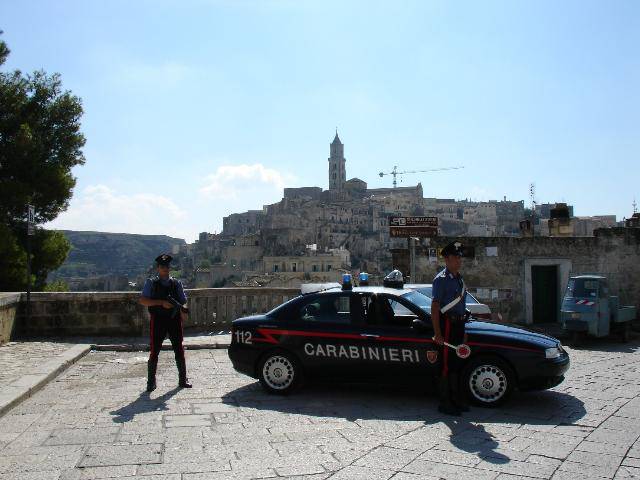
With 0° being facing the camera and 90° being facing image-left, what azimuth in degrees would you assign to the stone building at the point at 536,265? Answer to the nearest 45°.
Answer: approximately 0°

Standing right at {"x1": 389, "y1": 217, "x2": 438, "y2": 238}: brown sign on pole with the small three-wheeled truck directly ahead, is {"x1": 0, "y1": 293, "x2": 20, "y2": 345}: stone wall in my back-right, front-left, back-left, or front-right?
back-right

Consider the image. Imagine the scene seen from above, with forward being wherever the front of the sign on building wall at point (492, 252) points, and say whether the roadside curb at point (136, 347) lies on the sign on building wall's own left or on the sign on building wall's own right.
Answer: on the sign on building wall's own right

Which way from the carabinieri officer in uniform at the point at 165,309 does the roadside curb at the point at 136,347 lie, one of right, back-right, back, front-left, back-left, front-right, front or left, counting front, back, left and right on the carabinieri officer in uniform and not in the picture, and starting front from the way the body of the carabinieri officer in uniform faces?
back

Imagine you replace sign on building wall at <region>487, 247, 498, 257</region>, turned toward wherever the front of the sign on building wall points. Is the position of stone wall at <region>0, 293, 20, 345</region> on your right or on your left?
on your right

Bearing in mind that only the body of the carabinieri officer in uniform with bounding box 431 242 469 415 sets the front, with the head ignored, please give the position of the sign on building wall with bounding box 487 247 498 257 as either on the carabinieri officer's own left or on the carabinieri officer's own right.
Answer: on the carabinieri officer's own left
